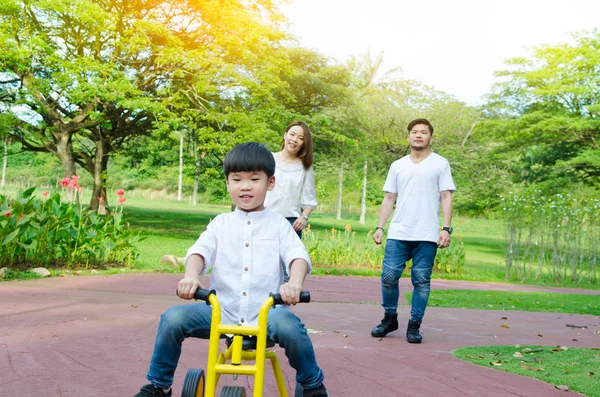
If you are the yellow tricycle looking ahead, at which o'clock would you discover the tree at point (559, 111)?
The tree is roughly at 7 o'clock from the yellow tricycle.

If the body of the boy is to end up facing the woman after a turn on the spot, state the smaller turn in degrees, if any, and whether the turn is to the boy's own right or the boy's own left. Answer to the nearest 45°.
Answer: approximately 180°

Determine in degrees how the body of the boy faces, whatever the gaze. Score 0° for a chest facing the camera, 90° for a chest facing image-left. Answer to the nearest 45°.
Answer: approximately 0°

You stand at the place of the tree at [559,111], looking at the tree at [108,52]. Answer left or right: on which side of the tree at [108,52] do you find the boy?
left

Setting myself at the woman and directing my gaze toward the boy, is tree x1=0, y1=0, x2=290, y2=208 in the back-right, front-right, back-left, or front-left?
back-right

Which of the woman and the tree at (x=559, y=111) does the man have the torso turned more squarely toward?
the woman

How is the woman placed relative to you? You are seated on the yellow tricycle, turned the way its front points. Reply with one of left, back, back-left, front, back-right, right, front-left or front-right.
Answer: back

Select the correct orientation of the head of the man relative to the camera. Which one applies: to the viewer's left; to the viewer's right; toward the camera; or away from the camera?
toward the camera

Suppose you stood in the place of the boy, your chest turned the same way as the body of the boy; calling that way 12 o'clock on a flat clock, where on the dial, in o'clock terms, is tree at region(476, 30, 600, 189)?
The tree is roughly at 7 o'clock from the boy.

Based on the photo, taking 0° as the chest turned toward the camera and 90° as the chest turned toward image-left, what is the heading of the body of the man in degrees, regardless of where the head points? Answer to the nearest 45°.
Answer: approximately 0°

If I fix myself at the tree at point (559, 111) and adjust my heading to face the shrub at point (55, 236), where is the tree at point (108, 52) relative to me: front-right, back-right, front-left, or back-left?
front-right

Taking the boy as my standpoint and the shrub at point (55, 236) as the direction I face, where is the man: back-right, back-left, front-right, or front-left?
front-right

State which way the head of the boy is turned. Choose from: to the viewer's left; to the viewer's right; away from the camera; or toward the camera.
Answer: toward the camera

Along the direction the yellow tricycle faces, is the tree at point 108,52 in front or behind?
behind

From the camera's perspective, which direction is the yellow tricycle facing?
toward the camera

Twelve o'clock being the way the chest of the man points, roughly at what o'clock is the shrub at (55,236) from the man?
The shrub is roughly at 4 o'clock from the man.

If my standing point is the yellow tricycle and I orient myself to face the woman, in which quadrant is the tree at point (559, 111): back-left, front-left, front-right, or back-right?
front-right

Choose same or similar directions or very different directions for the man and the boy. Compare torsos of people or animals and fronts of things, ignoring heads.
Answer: same or similar directions

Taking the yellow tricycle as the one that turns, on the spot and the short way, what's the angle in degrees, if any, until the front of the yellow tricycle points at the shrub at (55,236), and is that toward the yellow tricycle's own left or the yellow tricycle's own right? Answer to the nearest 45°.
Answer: approximately 180°

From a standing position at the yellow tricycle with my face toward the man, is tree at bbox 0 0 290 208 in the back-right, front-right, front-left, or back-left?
front-left
